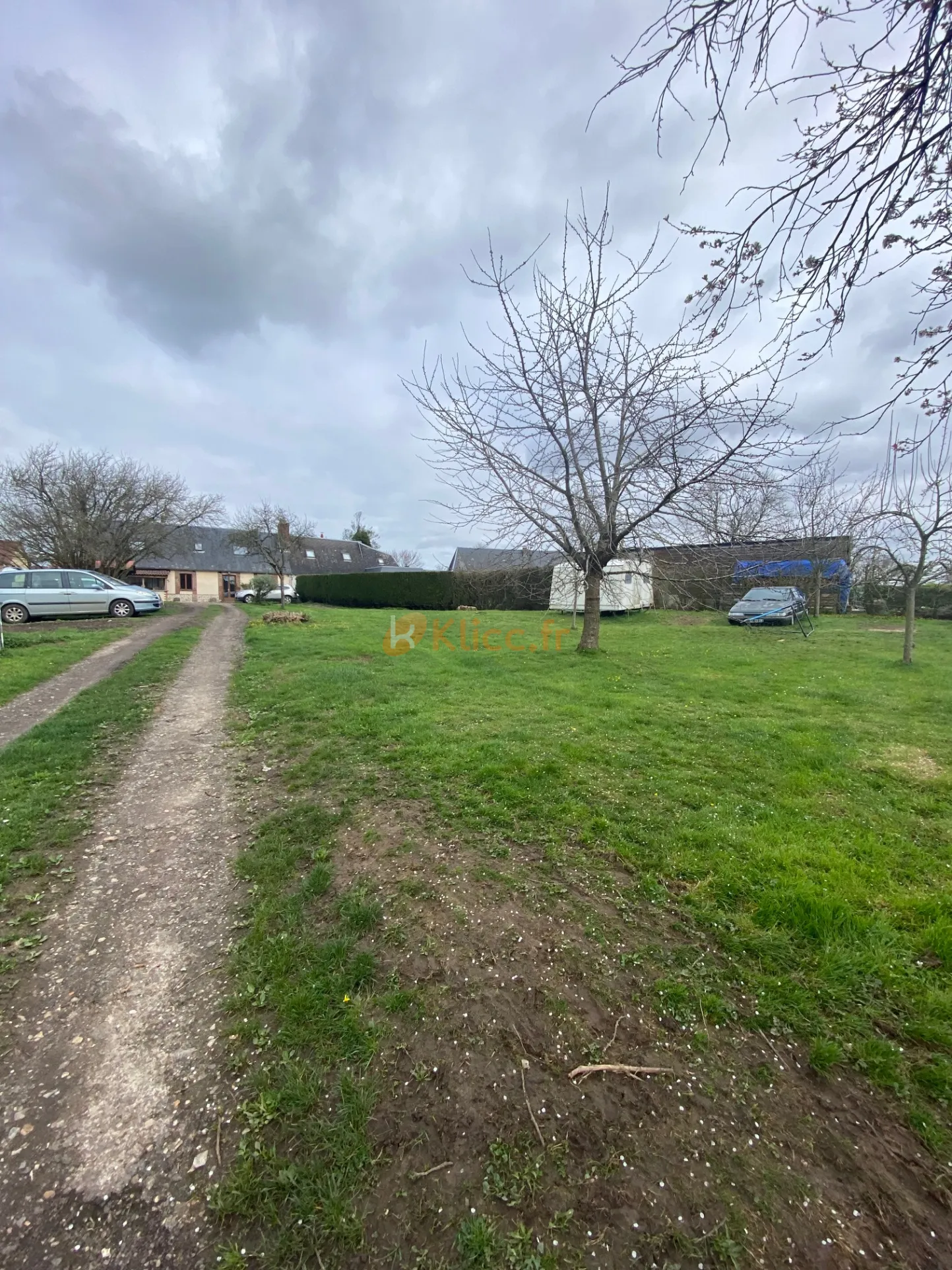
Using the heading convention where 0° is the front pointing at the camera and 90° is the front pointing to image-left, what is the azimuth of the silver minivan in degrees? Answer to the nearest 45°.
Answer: approximately 270°

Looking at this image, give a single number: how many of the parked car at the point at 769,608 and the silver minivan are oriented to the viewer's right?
1

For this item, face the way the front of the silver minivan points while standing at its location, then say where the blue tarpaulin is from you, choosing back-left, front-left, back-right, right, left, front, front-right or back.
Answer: front-right

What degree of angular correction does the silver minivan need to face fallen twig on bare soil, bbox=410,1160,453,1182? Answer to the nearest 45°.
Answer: approximately 90° to its right

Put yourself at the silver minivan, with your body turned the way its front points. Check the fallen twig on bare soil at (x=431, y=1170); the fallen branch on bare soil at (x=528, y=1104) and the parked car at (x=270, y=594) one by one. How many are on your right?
2

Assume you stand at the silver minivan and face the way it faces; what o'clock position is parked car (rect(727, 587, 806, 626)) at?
The parked car is roughly at 1 o'clock from the silver minivan.

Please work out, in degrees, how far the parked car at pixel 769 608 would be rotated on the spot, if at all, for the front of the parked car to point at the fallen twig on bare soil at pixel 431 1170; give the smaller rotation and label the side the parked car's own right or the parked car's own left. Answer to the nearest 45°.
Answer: approximately 45° to the parked car's own left

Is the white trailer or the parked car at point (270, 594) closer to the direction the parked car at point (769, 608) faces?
the white trailer

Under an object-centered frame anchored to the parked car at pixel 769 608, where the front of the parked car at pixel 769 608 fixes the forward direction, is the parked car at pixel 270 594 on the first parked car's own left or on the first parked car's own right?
on the first parked car's own right
